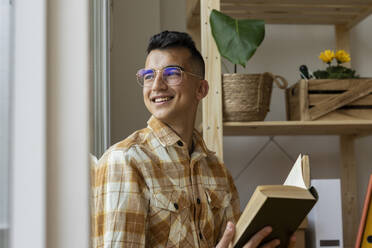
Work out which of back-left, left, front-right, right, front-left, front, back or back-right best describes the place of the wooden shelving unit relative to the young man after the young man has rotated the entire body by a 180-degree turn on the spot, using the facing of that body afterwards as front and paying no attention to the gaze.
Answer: right

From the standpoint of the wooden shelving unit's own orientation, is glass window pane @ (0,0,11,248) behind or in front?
in front

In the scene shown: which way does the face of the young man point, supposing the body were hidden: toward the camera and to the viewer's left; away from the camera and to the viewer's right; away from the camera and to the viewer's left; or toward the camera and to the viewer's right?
toward the camera and to the viewer's left

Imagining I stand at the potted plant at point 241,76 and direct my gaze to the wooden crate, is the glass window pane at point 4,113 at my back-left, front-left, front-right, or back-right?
back-right

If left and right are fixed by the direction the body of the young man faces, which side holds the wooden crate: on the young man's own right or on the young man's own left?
on the young man's own left

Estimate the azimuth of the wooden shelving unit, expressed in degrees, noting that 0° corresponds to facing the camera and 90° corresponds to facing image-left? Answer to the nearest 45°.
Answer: approximately 0°
